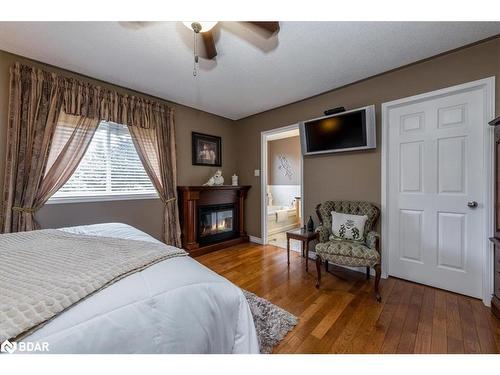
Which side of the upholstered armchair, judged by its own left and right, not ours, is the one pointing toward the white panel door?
left

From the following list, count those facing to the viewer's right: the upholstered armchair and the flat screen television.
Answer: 0

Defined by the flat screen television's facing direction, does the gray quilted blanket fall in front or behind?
in front

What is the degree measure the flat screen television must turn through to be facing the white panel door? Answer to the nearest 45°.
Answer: approximately 135° to its left

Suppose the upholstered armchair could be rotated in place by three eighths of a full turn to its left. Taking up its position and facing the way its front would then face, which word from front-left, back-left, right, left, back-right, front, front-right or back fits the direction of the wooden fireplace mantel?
back-left

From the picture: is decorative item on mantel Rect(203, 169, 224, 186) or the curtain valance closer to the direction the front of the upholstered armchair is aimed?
the curtain valance

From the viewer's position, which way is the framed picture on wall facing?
facing the viewer and to the right of the viewer

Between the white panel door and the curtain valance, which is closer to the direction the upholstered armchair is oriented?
the curtain valance

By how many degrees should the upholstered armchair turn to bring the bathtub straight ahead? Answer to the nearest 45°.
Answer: approximately 135° to its right

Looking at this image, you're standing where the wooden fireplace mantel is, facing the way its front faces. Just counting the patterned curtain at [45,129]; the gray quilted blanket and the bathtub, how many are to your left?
1

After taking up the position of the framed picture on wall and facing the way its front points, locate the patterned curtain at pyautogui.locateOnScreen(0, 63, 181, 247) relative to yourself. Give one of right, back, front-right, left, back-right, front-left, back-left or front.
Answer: right

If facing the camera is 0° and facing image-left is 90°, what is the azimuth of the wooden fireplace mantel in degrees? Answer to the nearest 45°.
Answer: approximately 315°

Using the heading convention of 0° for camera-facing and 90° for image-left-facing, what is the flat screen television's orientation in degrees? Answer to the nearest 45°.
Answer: approximately 45°
